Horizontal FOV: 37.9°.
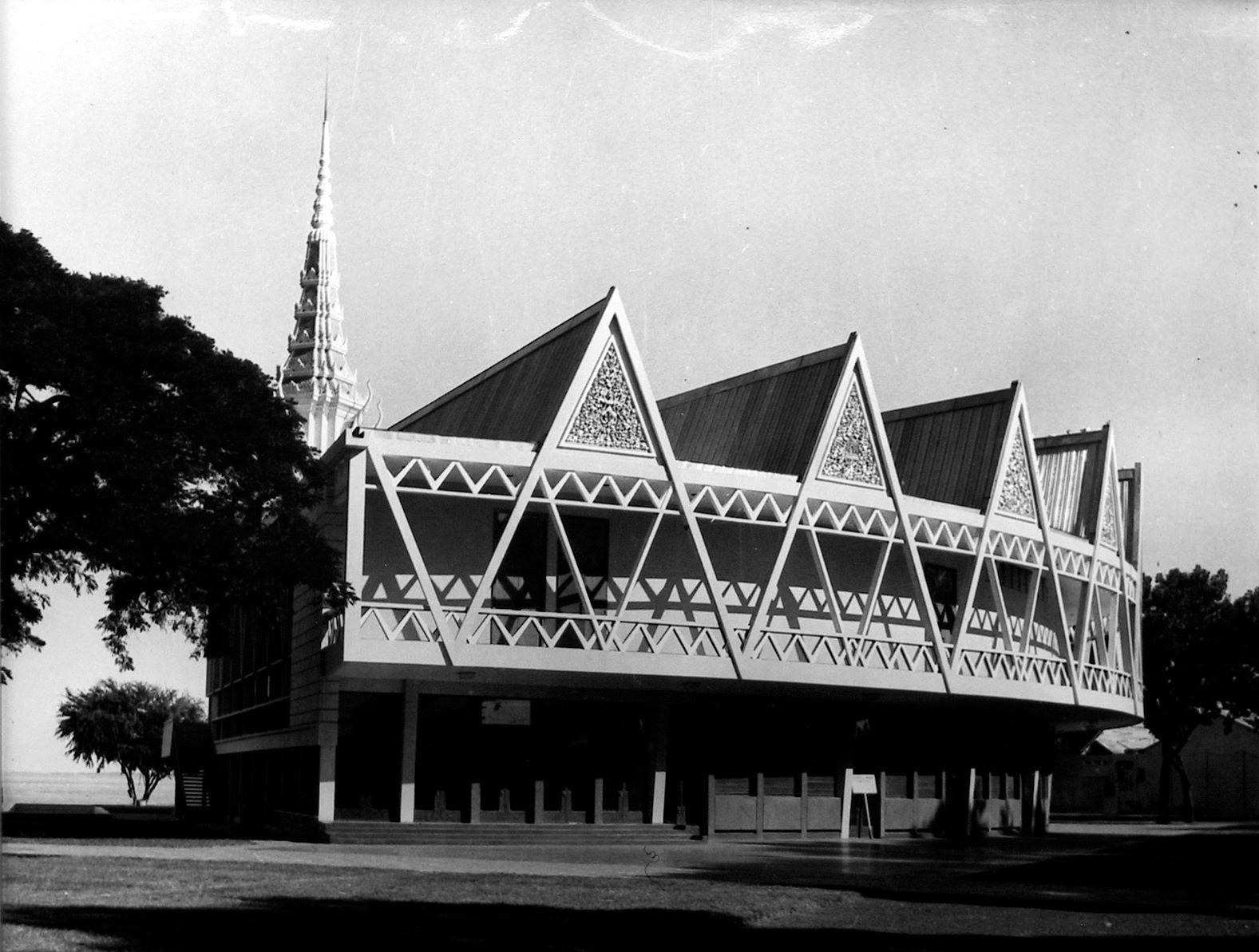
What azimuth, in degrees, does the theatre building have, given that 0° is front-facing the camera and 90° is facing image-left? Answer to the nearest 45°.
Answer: approximately 315°

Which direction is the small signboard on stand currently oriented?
toward the camera

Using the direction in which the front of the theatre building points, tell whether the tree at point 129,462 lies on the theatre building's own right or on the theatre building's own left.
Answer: on the theatre building's own right

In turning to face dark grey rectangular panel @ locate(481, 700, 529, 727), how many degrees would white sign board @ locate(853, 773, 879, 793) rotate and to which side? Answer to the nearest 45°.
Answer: approximately 90° to its right

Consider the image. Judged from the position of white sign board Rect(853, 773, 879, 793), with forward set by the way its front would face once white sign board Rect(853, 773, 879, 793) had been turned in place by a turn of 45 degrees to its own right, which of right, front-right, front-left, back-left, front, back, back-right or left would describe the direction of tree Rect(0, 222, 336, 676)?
front
